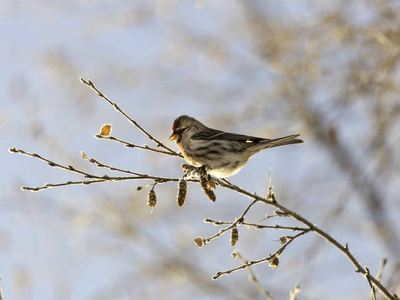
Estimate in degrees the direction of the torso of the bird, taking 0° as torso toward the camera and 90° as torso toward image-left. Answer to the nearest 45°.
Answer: approximately 90°
